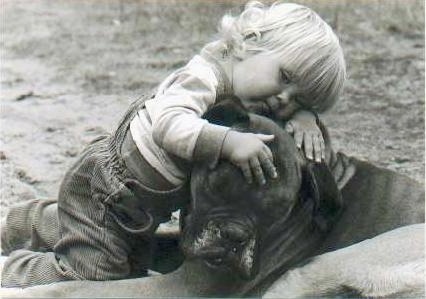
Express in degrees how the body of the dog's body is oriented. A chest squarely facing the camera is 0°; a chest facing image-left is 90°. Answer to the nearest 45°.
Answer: approximately 90°
